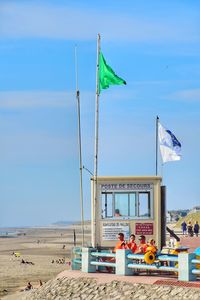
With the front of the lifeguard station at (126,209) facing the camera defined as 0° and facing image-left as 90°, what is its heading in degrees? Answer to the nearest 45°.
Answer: approximately 0°

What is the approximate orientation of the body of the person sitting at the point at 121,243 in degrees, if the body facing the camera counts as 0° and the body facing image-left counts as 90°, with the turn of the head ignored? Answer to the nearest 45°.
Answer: approximately 45°

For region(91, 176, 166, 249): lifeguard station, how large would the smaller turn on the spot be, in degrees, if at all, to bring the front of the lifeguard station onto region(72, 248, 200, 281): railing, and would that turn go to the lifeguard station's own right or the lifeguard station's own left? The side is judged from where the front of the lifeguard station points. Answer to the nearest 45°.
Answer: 0° — it already faces it

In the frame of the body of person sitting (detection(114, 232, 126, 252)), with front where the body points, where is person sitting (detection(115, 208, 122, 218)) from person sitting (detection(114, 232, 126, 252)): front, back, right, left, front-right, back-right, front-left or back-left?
back-right

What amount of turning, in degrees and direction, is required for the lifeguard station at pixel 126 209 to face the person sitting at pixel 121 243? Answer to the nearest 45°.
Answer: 0° — it already faces them
